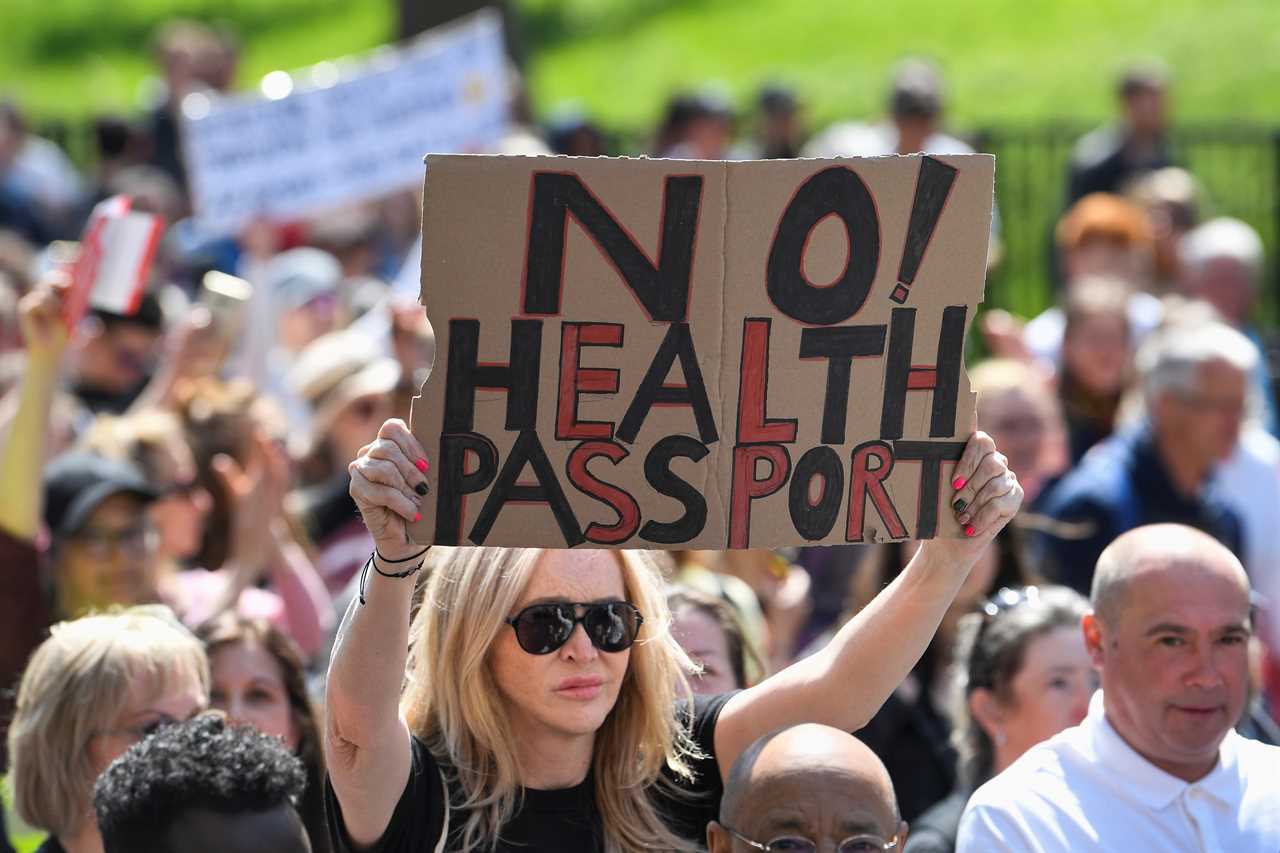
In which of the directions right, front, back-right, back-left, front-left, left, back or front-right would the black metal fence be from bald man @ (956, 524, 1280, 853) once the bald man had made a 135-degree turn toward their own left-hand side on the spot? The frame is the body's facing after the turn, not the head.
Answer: front

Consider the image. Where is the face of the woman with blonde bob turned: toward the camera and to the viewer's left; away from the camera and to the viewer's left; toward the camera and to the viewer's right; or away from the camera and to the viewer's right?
toward the camera and to the viewer's right

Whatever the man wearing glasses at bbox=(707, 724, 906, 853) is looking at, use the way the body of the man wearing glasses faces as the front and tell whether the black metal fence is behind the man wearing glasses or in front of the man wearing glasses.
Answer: behind

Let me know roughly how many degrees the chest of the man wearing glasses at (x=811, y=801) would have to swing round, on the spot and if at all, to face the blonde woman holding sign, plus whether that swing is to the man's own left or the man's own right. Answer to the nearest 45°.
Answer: approximately 135° to the man's own right

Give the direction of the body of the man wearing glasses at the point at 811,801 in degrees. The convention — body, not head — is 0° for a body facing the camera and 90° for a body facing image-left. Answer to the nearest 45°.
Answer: approximately 0°

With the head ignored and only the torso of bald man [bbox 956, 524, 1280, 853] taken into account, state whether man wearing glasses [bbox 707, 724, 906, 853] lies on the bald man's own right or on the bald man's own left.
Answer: on the bald man's own right
